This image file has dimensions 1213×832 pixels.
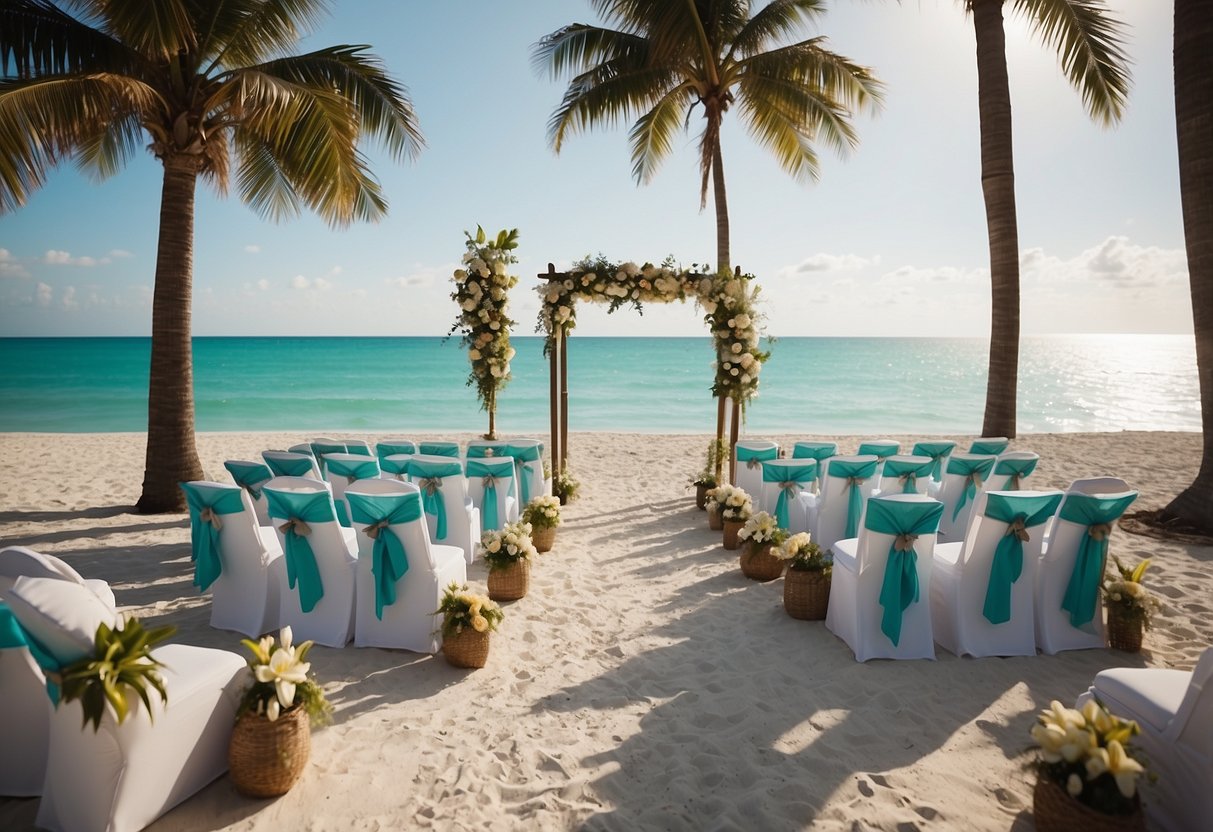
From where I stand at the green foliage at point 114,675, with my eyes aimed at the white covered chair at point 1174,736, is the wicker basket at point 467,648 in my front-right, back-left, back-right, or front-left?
front-left

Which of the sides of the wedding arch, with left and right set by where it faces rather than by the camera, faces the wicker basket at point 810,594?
front

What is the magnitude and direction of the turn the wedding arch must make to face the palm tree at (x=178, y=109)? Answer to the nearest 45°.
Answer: approximately 90° to its right

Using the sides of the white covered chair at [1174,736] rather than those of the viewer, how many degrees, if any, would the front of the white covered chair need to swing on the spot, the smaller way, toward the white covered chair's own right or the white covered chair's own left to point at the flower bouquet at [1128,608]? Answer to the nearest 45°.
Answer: approximately 45° to the white covered chair's own right

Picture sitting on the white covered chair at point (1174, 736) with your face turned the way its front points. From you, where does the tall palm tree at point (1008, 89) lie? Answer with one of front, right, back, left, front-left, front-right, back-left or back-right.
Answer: front-right

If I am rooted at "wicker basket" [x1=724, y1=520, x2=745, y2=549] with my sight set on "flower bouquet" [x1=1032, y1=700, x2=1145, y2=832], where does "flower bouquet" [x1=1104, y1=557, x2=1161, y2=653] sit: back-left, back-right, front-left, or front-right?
front-left

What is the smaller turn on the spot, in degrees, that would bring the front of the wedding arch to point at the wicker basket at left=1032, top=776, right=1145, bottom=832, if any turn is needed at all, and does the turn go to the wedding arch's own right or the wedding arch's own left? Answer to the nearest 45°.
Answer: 0° — it already faces it

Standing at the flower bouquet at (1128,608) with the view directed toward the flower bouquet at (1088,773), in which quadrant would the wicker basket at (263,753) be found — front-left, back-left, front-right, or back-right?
front-right

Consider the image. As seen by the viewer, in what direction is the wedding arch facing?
toward the camera

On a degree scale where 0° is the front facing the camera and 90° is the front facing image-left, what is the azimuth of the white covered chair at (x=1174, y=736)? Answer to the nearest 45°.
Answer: approximately 135°

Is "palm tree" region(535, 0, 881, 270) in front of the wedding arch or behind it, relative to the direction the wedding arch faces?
behind
